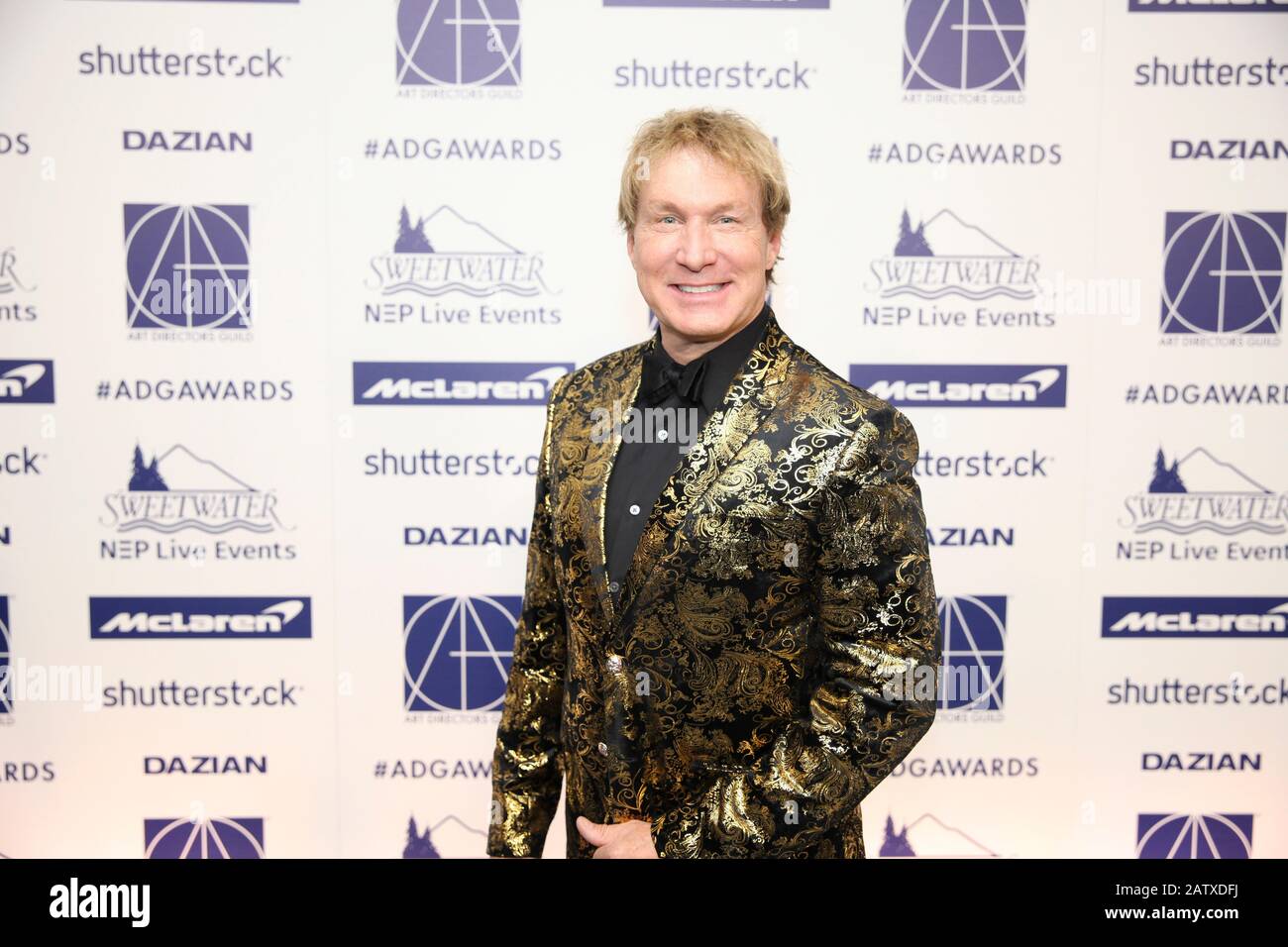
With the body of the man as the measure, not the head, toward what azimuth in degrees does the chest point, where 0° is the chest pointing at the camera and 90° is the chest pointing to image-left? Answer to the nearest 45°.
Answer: approximately 45°
